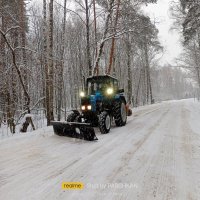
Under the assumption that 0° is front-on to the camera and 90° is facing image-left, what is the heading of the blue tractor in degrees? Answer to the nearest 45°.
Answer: approximately 45°
